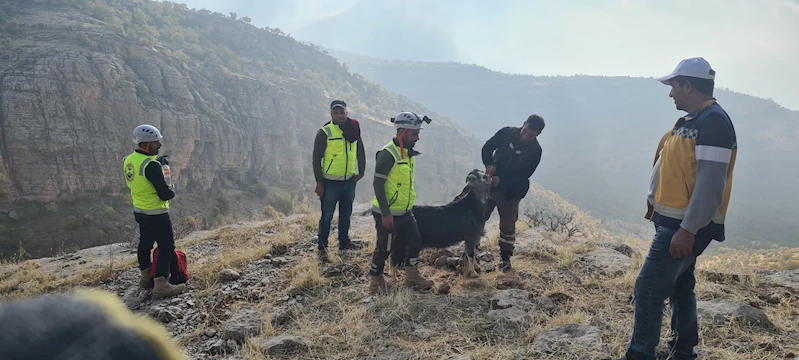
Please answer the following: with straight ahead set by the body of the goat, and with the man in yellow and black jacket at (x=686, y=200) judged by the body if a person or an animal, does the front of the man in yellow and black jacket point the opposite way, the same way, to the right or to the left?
the opposite way

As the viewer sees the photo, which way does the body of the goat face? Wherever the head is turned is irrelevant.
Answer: to the viewer's right

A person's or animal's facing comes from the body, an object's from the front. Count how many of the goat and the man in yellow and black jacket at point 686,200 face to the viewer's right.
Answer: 1

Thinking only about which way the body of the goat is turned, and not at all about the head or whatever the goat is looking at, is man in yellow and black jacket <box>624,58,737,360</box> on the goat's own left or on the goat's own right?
on the goat's own right

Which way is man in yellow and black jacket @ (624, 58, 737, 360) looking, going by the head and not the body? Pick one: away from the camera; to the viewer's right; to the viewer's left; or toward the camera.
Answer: to the viewer's left

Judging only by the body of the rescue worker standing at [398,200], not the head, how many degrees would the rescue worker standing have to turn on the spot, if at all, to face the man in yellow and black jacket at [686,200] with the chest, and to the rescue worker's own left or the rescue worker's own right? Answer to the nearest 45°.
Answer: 0° — they already face them

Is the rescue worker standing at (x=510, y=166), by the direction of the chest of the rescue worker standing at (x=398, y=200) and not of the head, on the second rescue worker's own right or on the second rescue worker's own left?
on the second rescue worker's own left

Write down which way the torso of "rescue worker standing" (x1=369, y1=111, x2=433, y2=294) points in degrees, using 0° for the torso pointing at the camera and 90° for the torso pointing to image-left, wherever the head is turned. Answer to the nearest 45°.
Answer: approximately 315°

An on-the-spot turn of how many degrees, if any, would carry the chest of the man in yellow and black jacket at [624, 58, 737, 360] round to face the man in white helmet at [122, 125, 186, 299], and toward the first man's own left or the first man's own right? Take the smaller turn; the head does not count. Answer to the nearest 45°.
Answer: approximately 45° to the first man's own right

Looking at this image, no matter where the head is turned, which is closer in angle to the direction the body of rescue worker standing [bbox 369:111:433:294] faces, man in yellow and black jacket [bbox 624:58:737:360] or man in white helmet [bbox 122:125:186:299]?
the man in yellow and black jacket

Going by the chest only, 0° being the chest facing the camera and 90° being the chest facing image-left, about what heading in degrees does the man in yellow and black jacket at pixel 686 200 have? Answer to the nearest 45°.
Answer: approximately 45°
